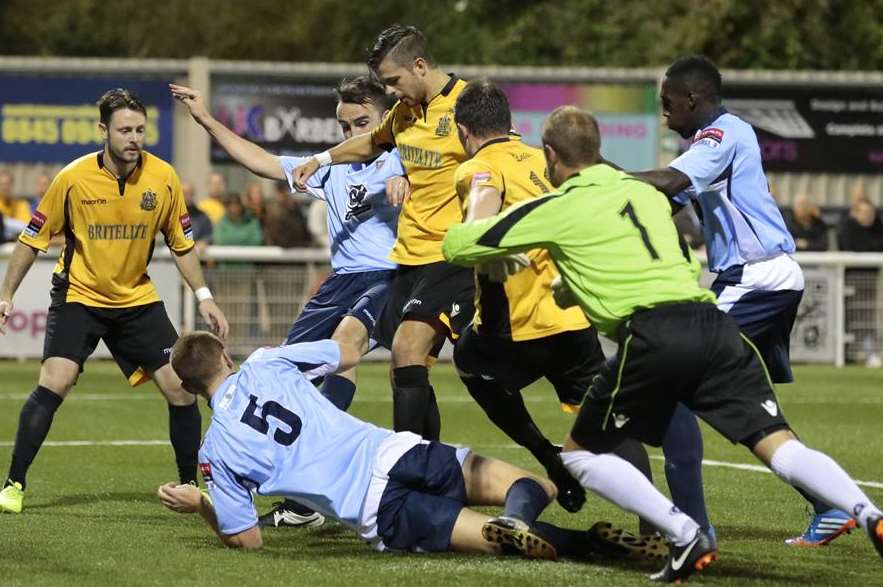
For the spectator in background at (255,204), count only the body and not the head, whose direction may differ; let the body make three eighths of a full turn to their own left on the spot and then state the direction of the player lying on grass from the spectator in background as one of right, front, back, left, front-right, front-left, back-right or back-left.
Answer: back-right

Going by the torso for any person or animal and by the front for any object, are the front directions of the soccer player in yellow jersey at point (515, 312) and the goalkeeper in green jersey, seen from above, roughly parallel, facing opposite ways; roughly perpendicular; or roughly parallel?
roughly parallel

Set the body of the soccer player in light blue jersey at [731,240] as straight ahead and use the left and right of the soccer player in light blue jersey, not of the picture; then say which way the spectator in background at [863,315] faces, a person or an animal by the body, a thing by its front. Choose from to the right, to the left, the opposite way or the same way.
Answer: to the left

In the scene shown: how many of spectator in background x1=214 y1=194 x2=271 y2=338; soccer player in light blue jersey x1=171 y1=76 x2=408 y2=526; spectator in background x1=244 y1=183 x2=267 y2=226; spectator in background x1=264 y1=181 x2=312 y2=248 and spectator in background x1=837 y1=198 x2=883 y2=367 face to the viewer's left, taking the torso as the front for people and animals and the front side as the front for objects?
0

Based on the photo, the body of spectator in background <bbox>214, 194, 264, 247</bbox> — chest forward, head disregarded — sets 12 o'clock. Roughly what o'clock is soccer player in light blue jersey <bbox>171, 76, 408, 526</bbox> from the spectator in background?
The soccer player in light blue jersey is roughly at 12 o'clock from the spectator in background.

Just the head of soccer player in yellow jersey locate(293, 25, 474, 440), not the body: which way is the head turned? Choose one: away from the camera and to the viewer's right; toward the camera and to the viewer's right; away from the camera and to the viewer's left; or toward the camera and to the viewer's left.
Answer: toward the camera and to the viewer's left

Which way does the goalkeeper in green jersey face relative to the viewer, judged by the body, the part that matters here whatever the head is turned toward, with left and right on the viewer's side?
facing away from the viewer and to the left of the viewer

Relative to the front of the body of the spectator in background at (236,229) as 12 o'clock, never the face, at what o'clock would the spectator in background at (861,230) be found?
the spectator in background at (861,230) is roughly at 9 o'clock from the spectator in background at (236,229).

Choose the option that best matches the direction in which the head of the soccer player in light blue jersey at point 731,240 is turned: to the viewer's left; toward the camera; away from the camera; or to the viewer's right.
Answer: to the viewer's left

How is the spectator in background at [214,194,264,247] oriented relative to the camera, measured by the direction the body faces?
toward the camera

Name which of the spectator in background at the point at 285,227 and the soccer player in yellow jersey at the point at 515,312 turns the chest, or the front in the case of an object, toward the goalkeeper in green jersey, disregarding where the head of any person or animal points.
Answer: the spectator in background

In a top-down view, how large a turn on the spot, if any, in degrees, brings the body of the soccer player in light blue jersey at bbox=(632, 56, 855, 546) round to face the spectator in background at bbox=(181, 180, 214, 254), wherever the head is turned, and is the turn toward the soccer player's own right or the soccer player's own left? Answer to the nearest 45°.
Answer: approximately 45° to the soccer player's own right

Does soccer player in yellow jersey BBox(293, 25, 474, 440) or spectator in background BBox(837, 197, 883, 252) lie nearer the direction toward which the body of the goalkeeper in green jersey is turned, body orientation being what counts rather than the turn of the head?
the soccer player in yellow jersey

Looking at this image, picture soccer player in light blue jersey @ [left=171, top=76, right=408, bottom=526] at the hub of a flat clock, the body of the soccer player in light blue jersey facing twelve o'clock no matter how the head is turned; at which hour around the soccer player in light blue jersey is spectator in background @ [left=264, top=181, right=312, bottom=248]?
The spectator in background is roughly at 6 o'clock from the soccer player in light blue jersey.

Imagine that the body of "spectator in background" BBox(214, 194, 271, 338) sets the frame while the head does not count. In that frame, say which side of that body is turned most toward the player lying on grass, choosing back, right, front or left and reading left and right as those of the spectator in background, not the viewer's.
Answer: front

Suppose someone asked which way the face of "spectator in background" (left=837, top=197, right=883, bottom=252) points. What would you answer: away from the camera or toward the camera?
toward the camera
